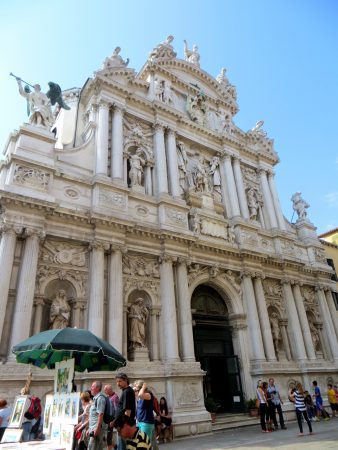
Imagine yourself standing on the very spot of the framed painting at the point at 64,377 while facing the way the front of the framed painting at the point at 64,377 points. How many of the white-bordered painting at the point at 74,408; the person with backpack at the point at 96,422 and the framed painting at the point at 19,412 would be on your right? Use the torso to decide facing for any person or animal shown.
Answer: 1

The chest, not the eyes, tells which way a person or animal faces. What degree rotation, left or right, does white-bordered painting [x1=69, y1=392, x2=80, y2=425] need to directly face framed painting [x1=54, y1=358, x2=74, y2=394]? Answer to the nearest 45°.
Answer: approximately 135° to its right

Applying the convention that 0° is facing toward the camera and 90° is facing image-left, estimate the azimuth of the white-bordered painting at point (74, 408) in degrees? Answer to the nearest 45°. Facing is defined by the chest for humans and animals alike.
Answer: approximately 45°

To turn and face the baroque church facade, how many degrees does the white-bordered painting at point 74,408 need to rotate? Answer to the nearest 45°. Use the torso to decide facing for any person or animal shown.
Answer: approximately 180°

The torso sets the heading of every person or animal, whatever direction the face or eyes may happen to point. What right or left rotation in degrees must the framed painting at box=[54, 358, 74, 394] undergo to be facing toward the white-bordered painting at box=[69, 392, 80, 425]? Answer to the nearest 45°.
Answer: approximately 45° to its left
